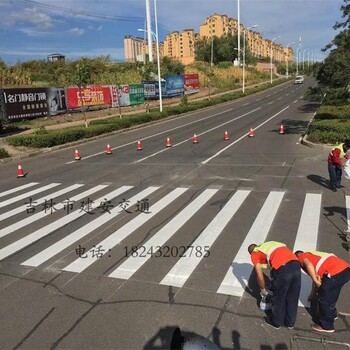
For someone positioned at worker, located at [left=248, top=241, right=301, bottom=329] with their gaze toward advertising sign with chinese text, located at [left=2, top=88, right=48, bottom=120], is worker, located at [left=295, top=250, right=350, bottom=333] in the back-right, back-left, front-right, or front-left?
back-right

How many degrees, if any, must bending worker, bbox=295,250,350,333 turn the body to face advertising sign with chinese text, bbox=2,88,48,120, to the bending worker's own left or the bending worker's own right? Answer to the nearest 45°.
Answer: approximately 45° to the bending worker's own right

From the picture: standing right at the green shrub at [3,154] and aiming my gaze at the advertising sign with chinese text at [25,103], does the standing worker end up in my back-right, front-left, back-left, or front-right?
back-right

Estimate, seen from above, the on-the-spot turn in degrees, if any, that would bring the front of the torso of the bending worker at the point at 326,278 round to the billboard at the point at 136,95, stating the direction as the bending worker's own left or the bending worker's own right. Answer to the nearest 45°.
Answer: approximately 45° to the bending worker's own right

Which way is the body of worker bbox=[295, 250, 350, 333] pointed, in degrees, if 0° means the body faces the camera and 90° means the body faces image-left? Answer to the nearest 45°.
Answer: approximately 90°

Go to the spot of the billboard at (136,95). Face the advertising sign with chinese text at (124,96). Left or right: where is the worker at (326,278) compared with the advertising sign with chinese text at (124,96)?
left

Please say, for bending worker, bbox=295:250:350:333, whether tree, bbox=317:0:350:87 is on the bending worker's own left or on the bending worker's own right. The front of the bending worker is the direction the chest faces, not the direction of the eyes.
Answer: on the bending worker's own right

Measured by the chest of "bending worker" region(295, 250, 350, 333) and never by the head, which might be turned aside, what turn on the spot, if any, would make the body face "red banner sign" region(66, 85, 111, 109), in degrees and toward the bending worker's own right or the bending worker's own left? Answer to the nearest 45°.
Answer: approximately 45° to the bending worker's own right

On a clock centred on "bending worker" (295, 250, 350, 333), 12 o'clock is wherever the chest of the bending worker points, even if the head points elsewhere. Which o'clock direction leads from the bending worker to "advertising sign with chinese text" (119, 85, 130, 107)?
The advertising sign with chinese text is roughly at 2 o'clock from the bending worker.
